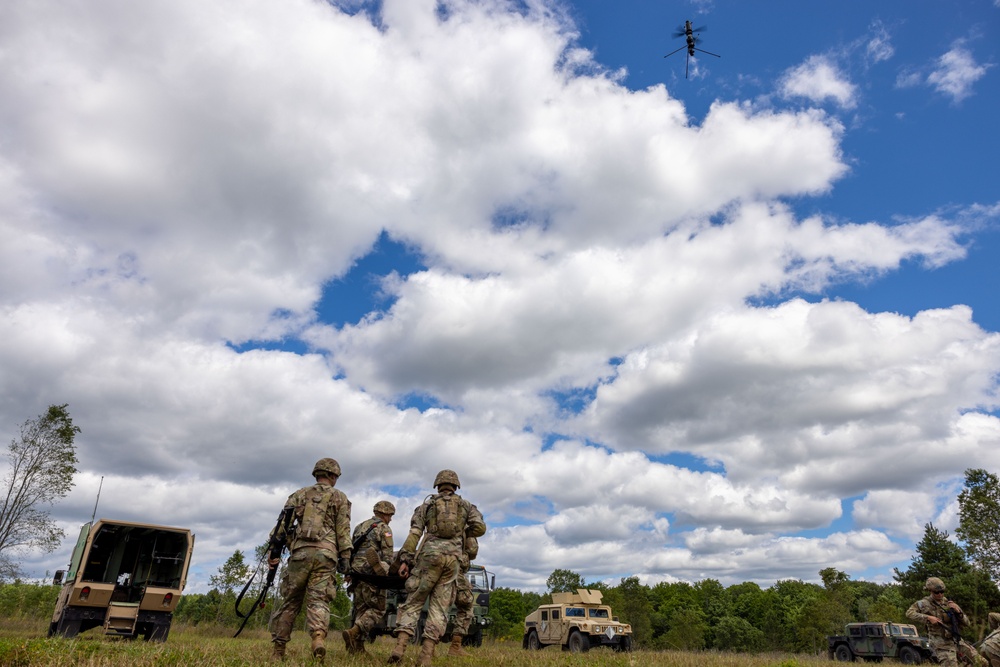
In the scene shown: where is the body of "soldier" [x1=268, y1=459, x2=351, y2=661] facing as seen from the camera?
away from the camera

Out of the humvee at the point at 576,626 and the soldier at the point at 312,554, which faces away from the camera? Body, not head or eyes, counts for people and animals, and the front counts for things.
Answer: the soldier

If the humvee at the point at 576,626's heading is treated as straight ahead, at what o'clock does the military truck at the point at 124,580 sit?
The military truck is roughly at 3 o'clock from the humvee.

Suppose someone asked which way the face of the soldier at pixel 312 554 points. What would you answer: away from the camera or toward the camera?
away from the camera

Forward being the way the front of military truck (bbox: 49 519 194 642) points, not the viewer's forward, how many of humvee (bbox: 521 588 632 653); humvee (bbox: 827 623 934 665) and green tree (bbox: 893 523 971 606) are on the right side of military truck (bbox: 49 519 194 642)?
3

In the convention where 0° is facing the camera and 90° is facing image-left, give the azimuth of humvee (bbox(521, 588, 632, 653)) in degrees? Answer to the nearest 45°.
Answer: approximately 315°

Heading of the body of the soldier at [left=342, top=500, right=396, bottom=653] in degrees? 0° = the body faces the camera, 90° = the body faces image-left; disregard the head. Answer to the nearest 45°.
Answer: approximately 225°

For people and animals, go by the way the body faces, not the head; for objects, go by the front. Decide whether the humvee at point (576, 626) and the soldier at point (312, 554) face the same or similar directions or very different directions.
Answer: very different directions

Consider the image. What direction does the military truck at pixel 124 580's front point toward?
away from the camera

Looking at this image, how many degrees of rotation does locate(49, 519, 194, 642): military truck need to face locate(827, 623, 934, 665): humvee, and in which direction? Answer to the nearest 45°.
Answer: approximately 90° to its right

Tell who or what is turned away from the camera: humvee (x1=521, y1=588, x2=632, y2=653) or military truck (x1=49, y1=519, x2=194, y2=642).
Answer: the military truck

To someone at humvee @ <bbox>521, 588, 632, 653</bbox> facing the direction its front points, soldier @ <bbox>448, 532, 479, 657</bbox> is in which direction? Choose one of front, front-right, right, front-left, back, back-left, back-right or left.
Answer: front-right

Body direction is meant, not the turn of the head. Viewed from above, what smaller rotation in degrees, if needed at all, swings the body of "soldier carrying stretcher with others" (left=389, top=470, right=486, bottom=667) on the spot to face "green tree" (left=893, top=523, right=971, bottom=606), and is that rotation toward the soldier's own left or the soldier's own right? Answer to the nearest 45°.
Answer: approximately 45° to the soldier's own right
